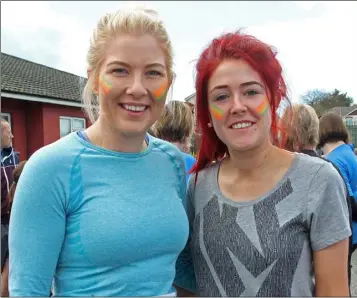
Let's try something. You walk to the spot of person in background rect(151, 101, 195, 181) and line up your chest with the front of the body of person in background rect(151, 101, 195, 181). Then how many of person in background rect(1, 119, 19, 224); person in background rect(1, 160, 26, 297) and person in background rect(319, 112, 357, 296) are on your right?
1

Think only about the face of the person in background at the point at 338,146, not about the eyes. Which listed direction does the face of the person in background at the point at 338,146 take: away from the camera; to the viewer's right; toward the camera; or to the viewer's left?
away from the camera

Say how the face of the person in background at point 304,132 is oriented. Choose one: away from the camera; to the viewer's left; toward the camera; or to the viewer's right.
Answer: away from the camera

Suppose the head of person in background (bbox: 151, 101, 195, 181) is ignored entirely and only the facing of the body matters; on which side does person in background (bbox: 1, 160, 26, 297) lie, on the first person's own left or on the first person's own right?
on the first person's own left

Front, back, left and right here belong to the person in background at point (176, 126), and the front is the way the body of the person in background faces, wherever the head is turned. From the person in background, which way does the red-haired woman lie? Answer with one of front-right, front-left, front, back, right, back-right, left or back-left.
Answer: back

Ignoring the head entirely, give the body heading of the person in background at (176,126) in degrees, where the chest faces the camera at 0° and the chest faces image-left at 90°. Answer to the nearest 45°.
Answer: approximately 180°

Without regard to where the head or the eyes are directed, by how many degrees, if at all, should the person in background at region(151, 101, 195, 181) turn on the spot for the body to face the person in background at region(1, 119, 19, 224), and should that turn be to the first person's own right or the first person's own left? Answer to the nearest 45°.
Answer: approximately 45° to the first person's own left

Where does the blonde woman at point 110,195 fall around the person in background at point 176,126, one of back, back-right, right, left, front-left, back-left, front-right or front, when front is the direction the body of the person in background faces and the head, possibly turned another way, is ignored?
back

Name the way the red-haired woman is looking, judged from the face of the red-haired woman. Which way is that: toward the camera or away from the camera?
toward the camera

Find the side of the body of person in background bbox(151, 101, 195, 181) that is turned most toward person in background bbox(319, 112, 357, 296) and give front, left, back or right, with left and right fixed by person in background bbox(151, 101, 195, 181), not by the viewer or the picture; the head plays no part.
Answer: right
